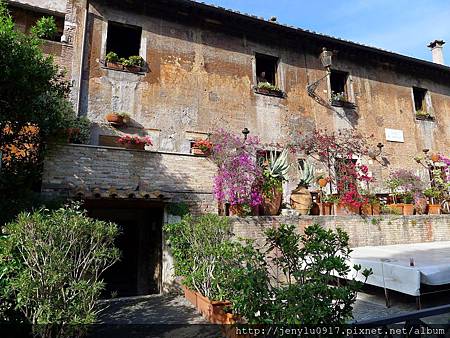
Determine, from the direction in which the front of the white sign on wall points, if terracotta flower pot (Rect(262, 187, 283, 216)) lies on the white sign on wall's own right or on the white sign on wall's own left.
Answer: on the white sign on wall's own right

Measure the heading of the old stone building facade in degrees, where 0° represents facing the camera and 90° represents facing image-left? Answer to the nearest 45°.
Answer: approximately 315°

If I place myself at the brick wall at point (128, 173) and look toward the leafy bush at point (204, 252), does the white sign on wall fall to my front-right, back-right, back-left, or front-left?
front-left

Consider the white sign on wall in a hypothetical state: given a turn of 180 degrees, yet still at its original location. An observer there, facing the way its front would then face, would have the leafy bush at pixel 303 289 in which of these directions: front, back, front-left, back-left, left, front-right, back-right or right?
back-left

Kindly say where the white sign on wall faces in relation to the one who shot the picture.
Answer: facing the viewer and to the right of the viewer

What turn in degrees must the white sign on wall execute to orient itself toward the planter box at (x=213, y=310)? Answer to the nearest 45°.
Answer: approximately 45° to its right

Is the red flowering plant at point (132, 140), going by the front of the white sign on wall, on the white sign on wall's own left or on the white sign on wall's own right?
on the white sign on wall's own right

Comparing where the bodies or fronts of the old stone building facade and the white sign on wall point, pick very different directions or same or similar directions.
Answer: same or similar directions

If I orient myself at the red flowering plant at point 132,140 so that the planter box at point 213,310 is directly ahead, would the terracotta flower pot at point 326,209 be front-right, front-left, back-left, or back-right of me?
front-left
